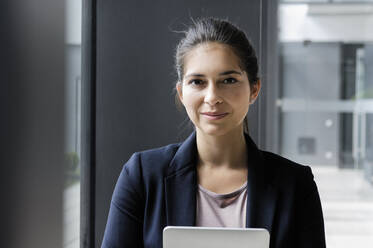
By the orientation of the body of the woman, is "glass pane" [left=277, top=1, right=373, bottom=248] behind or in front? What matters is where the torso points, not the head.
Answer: behind

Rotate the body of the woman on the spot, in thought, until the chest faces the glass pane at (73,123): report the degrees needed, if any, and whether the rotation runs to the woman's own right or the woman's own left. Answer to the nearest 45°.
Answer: approximately 135° to the woman's own right

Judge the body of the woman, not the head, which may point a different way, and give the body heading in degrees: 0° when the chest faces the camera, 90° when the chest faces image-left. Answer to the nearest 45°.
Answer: approximately 0°

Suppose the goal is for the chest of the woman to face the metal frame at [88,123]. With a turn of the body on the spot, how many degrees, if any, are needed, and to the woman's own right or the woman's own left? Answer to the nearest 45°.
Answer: approximately 135° to the woman's own right
